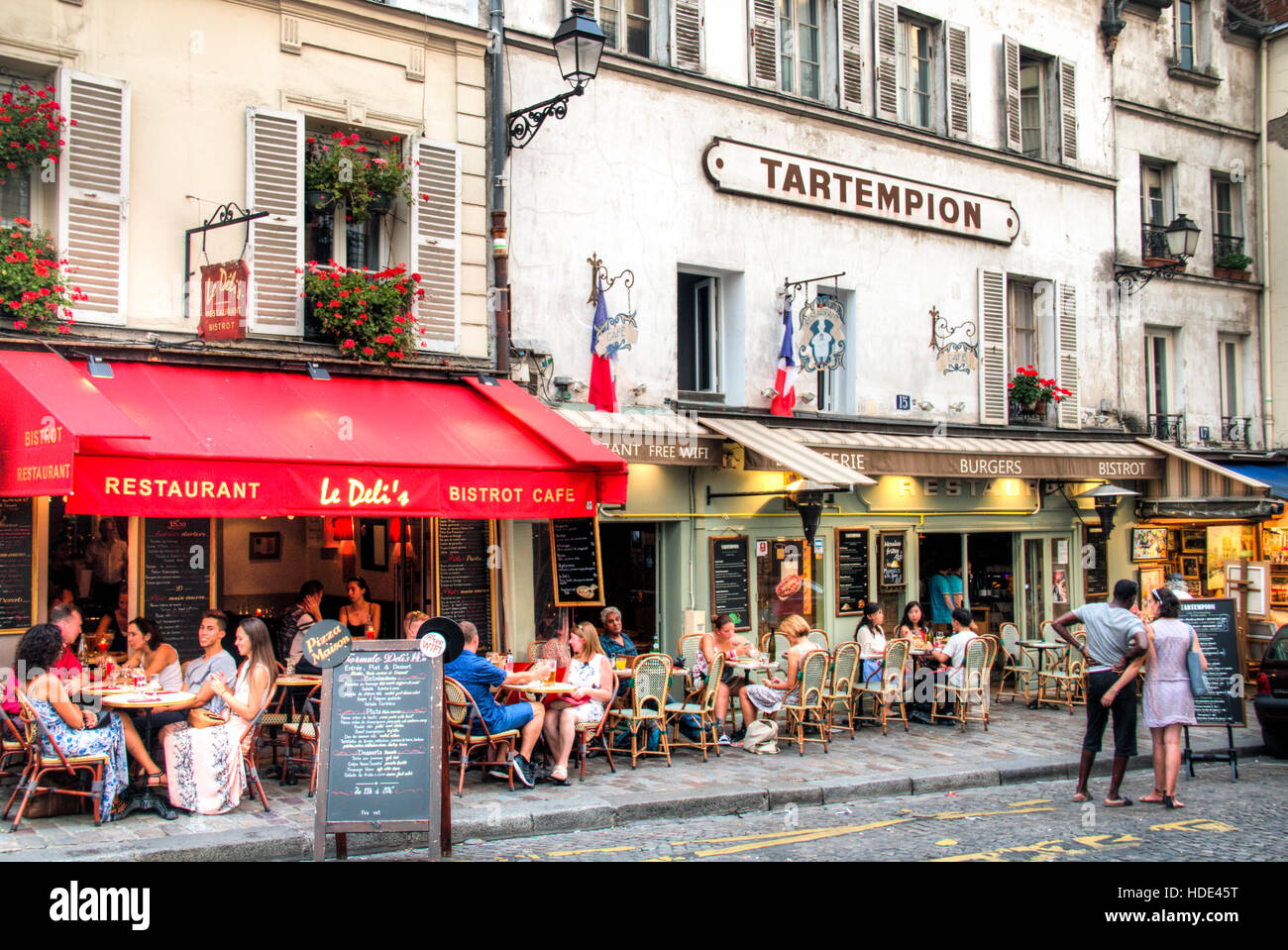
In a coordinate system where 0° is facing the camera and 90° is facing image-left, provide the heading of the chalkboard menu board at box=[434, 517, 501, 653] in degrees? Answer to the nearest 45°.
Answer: approximately 0°

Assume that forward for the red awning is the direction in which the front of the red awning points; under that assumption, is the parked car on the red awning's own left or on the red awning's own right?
on the red awning's own left

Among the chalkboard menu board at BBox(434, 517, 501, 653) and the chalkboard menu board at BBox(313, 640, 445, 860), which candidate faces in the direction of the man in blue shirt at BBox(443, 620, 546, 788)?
the chalkboard menu board at BBox(434, 517, 501, 653)

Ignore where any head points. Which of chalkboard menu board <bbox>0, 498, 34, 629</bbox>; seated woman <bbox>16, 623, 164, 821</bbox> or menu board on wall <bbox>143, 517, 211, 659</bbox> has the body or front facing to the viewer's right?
the seated woman

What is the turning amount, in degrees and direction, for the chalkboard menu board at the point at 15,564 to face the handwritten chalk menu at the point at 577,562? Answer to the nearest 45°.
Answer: approximately 90° to its left

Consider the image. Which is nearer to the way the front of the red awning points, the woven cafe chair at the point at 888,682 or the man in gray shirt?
the man in gray shirt

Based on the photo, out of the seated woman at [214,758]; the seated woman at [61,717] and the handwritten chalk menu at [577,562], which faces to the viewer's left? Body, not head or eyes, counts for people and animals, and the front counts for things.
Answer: the seated woman at [214,758]

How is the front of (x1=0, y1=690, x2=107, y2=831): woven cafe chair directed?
to the viewer's right

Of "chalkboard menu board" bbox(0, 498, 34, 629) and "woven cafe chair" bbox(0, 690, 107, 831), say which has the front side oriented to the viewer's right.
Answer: the woven cafe chair

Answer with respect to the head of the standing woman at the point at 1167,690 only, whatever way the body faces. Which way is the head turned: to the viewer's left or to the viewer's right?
to the viewer's left

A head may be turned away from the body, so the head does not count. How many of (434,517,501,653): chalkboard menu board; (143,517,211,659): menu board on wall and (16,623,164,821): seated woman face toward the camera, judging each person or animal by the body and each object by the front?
2

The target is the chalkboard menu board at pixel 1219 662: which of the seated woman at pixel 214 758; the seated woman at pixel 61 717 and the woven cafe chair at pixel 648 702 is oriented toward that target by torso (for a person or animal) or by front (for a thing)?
the seated woman at pixel 61 717
